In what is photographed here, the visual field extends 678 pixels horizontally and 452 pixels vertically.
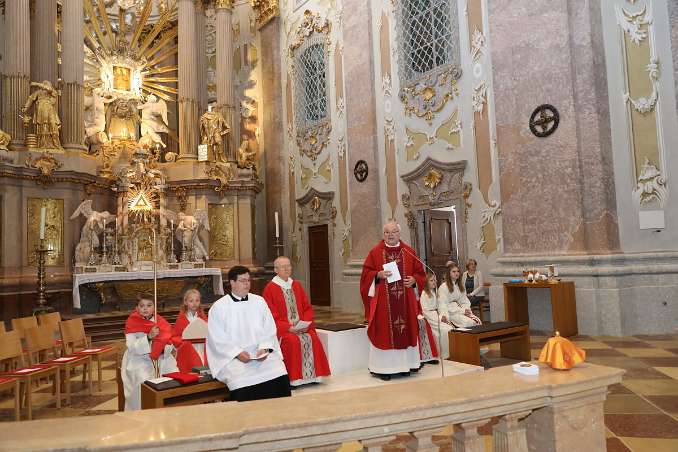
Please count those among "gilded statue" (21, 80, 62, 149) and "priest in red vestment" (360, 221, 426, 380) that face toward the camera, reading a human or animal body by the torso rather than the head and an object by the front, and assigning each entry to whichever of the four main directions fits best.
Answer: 2

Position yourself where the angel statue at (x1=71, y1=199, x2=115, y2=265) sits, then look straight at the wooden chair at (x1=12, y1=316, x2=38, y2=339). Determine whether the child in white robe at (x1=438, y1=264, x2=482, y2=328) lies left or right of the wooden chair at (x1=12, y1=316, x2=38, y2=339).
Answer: left

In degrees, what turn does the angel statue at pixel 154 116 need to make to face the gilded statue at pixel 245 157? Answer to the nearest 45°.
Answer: approximately 90° to its left

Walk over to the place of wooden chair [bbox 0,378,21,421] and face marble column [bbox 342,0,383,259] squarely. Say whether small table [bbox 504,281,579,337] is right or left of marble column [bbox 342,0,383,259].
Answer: right

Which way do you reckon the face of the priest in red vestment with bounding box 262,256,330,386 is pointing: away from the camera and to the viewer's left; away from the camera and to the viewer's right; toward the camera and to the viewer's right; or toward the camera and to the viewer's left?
toward the camera and to the viewer's right

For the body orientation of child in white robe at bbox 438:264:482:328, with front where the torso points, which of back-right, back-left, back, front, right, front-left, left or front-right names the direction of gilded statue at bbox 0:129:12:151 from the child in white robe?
back-right

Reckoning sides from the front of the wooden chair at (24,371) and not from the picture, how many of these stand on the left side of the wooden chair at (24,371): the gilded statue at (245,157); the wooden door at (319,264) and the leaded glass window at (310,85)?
3

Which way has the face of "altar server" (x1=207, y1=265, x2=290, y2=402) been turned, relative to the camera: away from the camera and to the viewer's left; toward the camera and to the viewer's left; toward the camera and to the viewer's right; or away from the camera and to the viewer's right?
toward the camera and to the viewer's right

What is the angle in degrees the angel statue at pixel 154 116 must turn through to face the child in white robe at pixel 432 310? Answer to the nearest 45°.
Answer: approximately 45° to its left

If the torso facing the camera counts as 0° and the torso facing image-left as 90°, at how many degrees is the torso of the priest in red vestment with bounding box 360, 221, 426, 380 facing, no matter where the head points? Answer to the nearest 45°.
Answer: approximately 0°

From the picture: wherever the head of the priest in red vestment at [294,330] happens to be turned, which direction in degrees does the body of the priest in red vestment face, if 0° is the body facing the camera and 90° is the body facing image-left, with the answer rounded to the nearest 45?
approximately 315°
